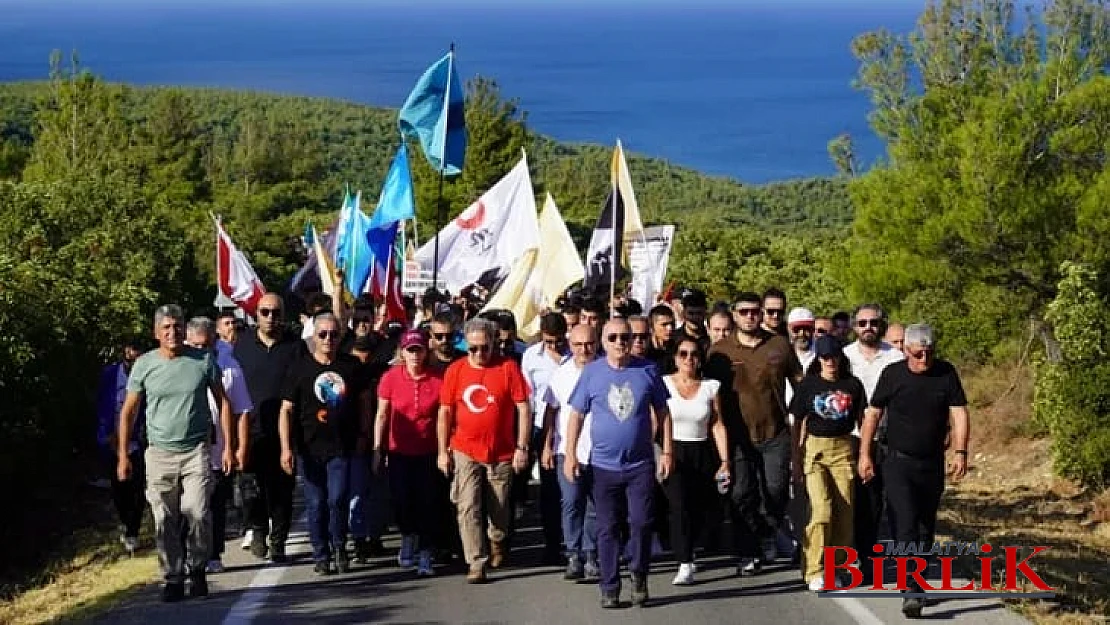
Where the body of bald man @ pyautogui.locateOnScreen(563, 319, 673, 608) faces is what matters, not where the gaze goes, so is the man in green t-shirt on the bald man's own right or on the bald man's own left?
on the bald man's own right

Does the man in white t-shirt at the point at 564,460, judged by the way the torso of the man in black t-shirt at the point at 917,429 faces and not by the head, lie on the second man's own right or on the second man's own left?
on the second man's own right

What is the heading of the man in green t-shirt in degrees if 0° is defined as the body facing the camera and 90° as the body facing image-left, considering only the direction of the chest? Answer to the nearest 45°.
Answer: approximately 0°

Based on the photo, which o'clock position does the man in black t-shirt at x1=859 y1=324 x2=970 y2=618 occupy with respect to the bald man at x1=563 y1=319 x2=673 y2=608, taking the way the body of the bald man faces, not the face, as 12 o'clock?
The man in black t-shirt is roughly at 9 o'clock from the bald man.

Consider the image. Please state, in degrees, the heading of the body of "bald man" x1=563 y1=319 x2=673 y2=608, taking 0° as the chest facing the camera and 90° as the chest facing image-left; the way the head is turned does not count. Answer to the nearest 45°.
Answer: approximately 0°
